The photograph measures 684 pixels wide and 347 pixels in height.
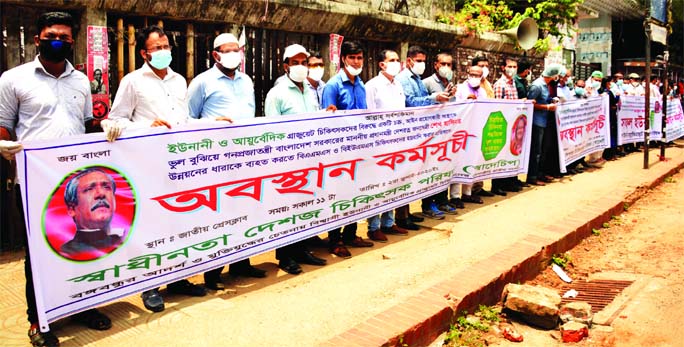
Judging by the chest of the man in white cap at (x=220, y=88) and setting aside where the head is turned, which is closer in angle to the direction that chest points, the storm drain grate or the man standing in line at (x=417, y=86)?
the storm drain grate

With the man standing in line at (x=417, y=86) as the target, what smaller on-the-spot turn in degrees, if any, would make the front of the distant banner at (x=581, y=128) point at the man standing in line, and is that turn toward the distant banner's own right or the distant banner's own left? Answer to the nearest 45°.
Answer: approximately 45° to the distant banner's own right

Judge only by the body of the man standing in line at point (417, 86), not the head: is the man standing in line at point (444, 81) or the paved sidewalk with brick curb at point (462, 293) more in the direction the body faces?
the paved sidewalk with brick curb

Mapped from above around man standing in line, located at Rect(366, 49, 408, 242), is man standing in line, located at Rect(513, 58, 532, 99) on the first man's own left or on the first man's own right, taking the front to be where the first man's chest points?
on the first man's own left

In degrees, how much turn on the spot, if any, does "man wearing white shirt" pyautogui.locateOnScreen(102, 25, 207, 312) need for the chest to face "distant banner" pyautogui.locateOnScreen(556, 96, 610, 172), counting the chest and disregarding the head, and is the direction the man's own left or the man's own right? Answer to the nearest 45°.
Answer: approximately 90° to the man's own left
